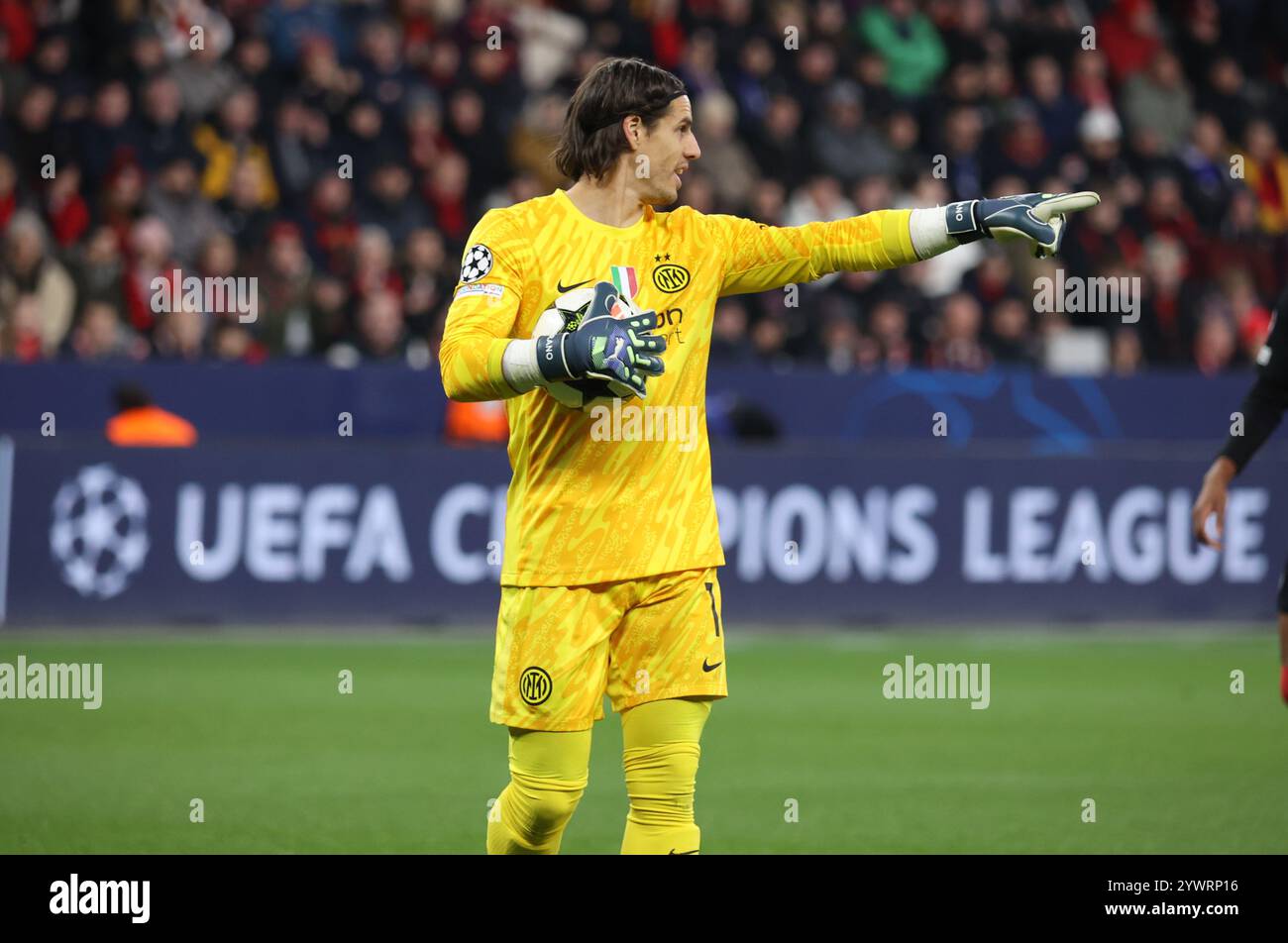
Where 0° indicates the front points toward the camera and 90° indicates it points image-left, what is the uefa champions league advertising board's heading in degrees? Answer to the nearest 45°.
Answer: approximately 0°

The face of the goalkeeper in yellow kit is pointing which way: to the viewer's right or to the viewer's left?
to the viewer's right

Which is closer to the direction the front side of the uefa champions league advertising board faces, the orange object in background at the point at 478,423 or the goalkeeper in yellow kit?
the goalkeeper in yellow kit

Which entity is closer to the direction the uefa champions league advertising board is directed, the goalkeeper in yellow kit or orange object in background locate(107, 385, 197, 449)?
the goalkeeper in yellow kit

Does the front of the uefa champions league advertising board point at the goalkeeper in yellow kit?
yes

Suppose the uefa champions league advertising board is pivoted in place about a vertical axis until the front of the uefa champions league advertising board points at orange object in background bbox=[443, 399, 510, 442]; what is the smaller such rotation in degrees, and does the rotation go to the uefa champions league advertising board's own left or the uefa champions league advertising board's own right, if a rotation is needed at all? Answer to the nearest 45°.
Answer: approximately 135° to the uefa champions league advertising board's own right
